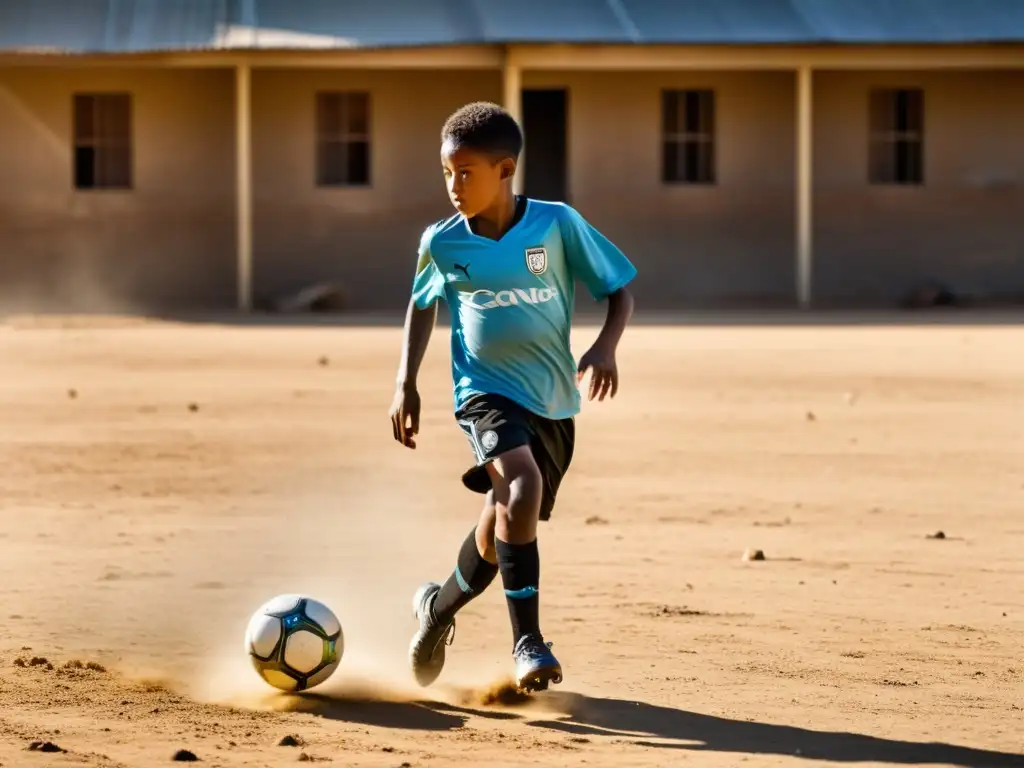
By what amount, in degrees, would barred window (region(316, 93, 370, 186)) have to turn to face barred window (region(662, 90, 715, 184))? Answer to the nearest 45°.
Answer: approximately 90° to its left

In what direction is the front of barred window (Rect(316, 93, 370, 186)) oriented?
toward the camera

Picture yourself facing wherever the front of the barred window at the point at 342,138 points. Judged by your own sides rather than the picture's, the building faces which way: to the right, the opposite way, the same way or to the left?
the same way

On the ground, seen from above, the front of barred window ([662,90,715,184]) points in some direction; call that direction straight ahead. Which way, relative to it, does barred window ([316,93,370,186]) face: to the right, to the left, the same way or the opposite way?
the same way

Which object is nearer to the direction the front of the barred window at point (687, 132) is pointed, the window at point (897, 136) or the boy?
the boy

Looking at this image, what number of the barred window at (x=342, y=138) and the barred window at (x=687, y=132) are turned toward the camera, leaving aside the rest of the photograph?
2

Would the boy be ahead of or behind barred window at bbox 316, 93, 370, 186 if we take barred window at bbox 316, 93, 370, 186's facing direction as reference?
ahead

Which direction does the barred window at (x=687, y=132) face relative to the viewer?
toward the camera

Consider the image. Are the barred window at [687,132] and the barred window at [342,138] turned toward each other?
no

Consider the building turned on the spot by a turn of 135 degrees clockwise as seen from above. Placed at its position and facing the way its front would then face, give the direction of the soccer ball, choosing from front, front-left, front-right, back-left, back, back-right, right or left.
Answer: back-left

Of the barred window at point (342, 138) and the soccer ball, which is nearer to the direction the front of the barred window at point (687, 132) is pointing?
the soccer ball

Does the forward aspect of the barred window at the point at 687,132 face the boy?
yes

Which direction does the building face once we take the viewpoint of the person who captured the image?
facing the viewer

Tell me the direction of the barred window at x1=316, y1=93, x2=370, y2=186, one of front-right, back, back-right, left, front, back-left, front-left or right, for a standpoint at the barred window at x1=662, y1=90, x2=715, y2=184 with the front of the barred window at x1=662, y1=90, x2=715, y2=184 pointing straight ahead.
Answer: right

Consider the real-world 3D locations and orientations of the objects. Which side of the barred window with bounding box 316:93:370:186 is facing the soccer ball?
front

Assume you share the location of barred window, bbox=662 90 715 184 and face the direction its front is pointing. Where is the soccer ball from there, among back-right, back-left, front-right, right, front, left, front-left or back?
front
